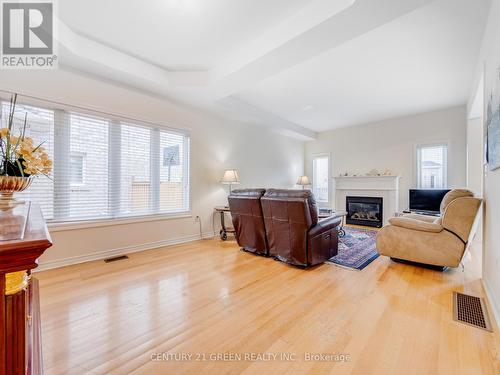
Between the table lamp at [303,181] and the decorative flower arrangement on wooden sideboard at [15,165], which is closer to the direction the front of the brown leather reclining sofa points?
the table lamp

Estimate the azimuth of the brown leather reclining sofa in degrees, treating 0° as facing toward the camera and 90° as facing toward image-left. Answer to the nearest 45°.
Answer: approximately 225°

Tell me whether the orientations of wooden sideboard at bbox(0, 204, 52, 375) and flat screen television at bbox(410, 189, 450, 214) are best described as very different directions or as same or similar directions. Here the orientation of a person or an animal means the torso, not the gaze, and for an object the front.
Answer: very different directions

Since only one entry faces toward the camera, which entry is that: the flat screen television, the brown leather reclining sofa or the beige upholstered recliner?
the flat screen television

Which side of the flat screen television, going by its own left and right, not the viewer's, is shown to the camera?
front

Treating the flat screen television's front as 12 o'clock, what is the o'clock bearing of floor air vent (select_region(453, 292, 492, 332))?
The floor air vent is roughly at 12 o'clock from the flat screen television.

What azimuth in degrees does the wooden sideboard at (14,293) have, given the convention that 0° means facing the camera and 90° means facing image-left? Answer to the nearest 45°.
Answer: approximately 270°

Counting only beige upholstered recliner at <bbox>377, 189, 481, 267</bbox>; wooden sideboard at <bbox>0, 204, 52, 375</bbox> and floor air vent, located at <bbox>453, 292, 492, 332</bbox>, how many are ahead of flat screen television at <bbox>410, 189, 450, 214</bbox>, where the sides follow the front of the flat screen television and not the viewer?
3

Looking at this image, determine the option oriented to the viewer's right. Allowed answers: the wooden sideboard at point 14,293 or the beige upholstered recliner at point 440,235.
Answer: the wooden sideboard

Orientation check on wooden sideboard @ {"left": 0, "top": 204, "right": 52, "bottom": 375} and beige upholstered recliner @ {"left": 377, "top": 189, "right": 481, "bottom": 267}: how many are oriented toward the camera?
0

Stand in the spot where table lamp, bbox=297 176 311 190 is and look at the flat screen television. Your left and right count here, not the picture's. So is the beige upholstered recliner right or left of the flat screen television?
right

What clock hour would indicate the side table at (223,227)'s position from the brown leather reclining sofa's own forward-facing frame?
The side table is roughly at 9 o'clock from the brown leather reclining sofa.
